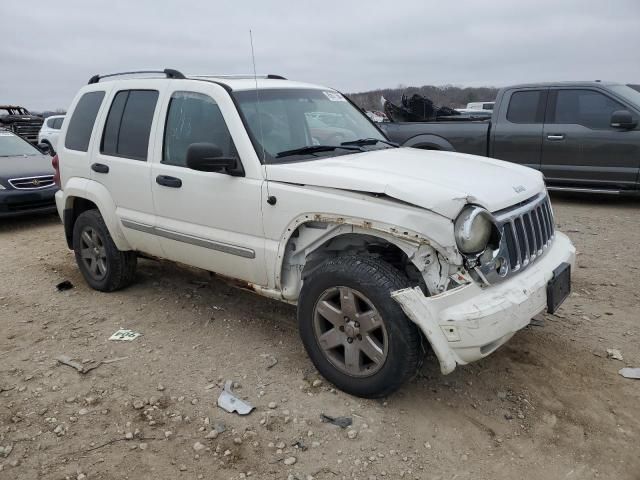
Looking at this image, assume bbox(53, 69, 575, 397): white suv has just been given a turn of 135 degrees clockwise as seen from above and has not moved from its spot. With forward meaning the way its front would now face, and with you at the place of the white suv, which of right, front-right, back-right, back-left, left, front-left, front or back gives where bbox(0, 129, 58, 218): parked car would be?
front-right

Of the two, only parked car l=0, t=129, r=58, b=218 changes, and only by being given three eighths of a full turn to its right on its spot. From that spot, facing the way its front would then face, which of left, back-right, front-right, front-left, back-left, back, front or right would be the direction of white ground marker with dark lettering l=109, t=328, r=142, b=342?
left

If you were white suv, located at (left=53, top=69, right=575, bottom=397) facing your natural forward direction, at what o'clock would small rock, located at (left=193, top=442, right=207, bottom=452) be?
The small rock is roughly at 3 o'clock from the white suv.

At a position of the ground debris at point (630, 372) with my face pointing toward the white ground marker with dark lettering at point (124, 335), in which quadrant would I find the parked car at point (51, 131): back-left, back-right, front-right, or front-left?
front-right

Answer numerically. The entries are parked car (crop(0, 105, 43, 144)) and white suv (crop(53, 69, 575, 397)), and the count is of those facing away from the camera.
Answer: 0

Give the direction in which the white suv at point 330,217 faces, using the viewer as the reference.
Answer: facing the viewer and to the right of the viewer

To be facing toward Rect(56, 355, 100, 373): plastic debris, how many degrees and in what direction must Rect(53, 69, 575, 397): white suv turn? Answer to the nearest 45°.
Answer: approximately 135° to its right

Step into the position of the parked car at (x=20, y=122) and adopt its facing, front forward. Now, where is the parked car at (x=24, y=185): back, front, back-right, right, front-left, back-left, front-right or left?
front-right

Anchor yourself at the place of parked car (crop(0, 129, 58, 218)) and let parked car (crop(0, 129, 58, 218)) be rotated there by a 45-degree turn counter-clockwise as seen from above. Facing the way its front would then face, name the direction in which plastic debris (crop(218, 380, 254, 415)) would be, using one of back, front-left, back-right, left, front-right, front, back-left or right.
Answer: right

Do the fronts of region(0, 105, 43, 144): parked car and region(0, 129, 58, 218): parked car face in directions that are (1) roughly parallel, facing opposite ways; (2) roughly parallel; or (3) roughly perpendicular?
roughly parallel

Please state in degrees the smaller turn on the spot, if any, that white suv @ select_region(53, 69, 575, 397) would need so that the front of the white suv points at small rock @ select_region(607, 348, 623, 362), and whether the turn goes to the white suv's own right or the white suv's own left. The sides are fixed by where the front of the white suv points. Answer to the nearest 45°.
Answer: approximately 45° to the white suv's own left

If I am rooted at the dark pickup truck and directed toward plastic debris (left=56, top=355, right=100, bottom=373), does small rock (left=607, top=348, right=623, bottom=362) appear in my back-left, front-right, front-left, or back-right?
front-left

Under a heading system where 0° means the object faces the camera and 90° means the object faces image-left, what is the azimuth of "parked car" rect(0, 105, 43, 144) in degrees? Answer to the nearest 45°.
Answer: approximately 315°

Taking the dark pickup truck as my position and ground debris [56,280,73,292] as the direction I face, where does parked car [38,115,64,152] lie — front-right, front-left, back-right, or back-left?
front-right

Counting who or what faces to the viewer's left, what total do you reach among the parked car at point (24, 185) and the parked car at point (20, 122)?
0

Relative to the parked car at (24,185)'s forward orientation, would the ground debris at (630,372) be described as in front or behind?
in front
